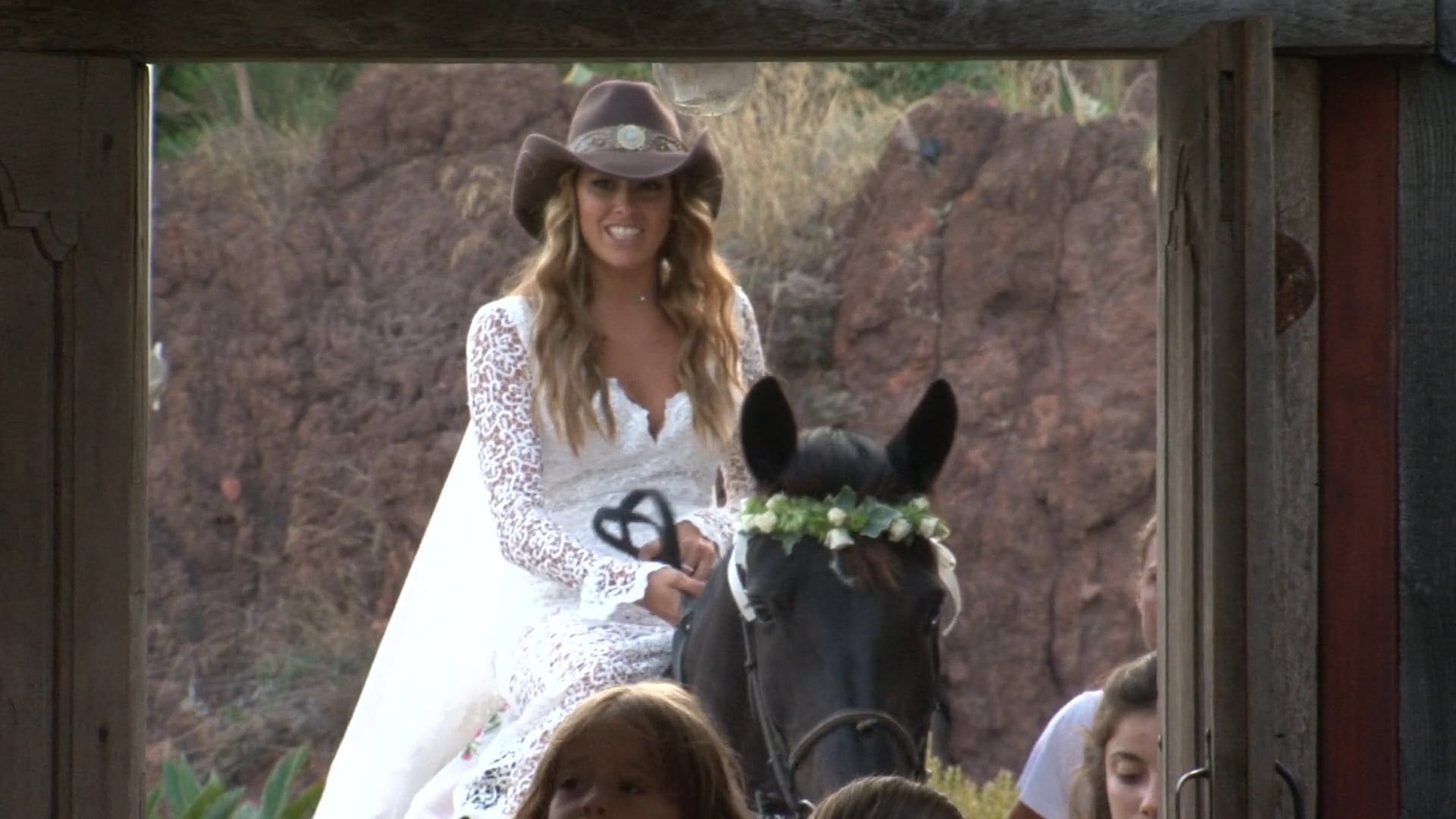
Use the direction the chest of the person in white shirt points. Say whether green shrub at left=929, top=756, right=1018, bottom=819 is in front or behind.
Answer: behind

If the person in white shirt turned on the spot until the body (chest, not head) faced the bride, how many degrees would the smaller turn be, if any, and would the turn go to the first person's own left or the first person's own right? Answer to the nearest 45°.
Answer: approximately 90° to the first person's own right

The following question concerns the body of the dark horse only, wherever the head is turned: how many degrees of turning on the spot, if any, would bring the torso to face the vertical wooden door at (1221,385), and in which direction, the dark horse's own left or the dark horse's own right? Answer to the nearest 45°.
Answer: approximately 45° to the dark horse's own left

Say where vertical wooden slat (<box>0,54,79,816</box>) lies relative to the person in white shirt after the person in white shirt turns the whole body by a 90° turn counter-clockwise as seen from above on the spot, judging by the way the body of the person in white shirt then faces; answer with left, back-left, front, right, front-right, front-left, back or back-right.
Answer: back-right

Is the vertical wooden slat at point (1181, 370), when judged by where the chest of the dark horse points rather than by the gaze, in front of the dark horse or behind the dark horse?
in front

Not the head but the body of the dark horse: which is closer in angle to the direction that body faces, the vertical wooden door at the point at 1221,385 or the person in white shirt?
the vertical wooden door

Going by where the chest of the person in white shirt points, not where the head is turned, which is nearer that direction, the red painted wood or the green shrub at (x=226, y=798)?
the red painted wood

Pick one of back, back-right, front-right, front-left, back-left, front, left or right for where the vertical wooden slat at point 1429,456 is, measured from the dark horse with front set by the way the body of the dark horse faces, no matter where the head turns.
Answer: front-left

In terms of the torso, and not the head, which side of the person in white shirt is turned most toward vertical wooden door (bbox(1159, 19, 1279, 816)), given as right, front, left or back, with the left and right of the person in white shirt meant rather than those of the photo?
front

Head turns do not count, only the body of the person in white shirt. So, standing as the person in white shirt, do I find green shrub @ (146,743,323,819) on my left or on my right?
on my right

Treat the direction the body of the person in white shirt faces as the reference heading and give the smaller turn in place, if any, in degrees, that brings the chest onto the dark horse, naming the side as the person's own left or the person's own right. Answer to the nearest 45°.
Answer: approximately 45° to the person's own right

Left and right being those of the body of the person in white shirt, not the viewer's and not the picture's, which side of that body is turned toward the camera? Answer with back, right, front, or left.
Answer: front

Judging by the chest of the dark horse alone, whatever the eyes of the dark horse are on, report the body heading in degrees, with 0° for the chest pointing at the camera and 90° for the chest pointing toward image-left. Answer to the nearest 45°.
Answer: approximately 0°
